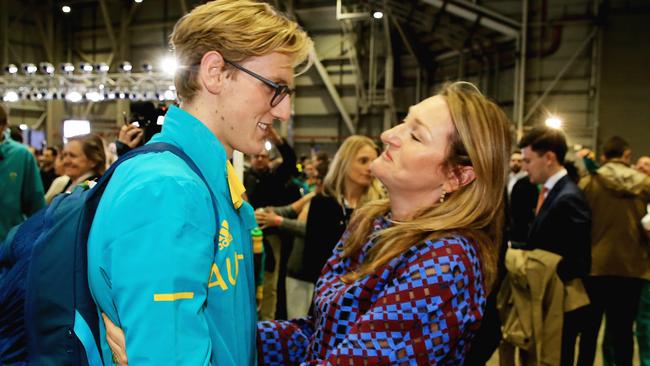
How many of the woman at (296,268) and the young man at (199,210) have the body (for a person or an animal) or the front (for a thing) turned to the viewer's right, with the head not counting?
1

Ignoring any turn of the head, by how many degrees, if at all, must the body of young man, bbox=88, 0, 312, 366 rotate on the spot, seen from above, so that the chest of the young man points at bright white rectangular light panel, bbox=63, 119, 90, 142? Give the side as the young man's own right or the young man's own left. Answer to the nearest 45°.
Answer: approximately 90° to the young man's own left

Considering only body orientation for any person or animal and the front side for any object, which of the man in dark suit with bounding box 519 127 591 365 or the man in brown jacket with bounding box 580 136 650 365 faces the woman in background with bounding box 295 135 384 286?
the man in dark suit

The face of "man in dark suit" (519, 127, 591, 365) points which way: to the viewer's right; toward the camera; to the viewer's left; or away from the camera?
to the viewer's left

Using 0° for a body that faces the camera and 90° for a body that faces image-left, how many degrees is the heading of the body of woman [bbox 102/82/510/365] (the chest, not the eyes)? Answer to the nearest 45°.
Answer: approximately 90°

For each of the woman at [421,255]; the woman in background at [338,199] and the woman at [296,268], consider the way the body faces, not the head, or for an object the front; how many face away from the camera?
0
